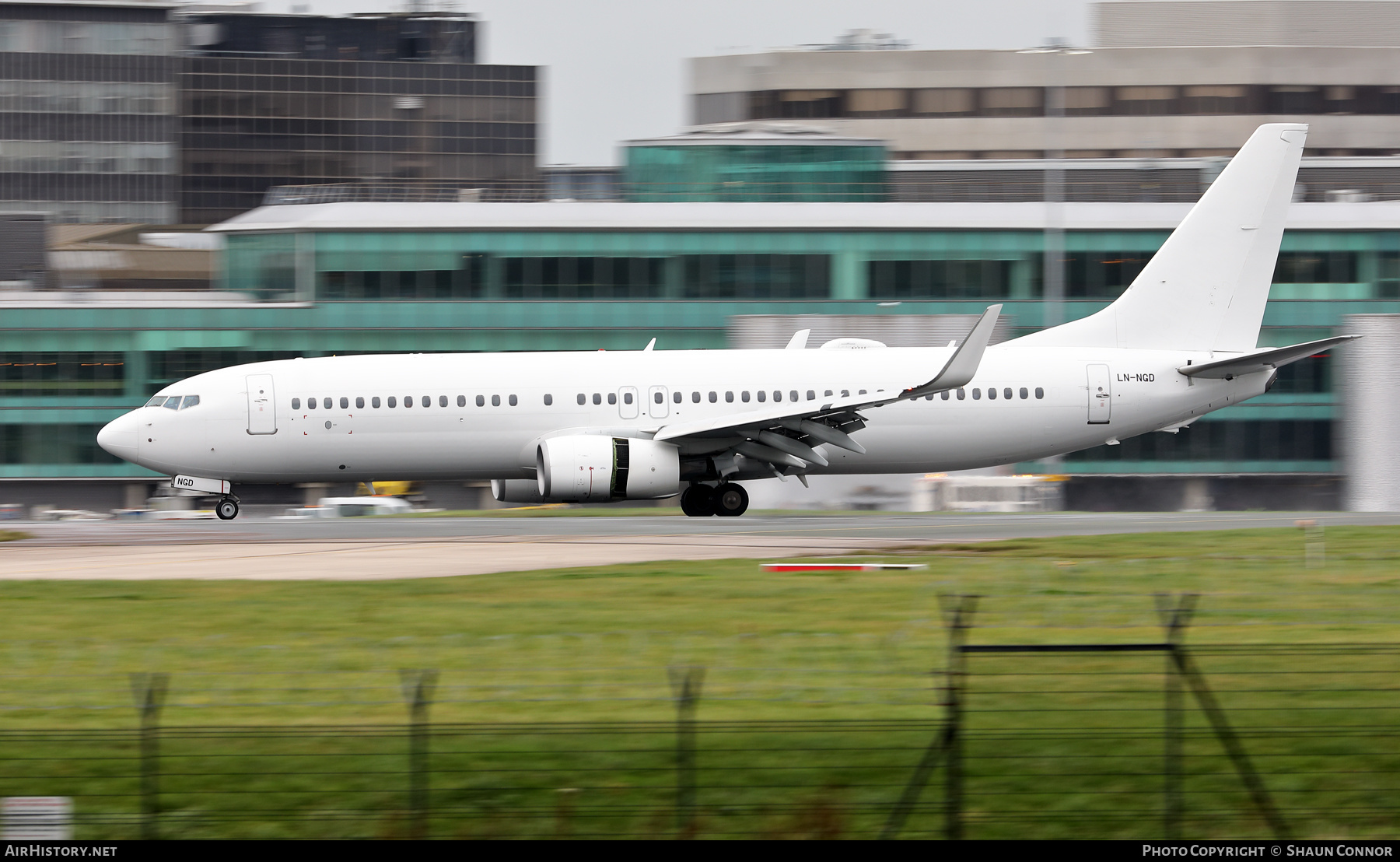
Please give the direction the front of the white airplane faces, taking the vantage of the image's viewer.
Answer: facing to the left of the viewer
